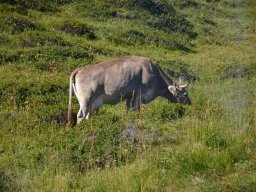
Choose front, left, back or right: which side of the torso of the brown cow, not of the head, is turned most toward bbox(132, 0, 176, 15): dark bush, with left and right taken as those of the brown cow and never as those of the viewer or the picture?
left

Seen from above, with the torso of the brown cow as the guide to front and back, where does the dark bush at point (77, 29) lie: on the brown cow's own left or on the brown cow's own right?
on the brown cow's own left

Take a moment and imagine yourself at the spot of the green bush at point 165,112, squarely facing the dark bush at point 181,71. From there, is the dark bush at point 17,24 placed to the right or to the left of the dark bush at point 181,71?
left

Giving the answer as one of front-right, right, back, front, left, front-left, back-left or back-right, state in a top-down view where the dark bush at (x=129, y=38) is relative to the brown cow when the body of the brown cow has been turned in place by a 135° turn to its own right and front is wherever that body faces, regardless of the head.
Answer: back-right

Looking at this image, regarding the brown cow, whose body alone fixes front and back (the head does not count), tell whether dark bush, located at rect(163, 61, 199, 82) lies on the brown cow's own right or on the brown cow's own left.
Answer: on the brown cow's own left

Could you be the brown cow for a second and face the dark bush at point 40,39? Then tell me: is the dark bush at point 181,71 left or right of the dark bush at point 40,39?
right

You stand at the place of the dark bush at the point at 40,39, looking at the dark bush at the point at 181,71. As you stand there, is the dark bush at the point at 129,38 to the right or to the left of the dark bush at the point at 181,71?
left

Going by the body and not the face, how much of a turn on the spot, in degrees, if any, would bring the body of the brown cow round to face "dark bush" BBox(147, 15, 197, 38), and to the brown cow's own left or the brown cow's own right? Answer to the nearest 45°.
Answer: approximately 90° to the brown cow's own left

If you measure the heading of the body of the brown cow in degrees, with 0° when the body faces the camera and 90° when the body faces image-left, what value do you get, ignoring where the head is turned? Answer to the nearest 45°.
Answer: approximately 270°

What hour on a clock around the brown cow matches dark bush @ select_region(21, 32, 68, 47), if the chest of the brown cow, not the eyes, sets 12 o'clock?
The dark bush is roughly at 8 o'clock from the brown cow.

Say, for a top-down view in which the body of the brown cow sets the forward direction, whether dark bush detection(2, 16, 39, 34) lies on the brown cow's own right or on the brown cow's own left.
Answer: on the brown cow's own left

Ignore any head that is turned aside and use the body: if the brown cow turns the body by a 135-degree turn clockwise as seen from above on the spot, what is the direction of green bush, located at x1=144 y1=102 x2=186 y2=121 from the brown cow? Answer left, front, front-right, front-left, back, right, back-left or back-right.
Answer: left

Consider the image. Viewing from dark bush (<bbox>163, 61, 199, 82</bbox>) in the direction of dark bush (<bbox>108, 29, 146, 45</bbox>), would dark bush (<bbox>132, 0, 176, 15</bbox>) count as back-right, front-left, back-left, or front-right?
front-right
